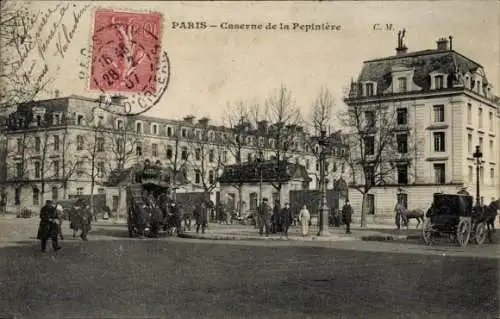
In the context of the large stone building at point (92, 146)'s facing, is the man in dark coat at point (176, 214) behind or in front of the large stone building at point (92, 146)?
in front

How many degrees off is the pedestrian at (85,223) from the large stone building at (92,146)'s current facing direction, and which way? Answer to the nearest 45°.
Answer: approximately 45° to its right
